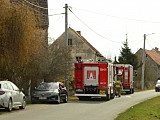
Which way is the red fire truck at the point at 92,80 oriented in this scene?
away from the camera

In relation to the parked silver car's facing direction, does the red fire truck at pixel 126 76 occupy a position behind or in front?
in front

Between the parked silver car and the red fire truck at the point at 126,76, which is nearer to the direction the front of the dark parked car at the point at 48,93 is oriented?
the parked silver car

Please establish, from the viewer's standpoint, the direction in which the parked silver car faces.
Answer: facing away from the viewer and to the right of the viewer

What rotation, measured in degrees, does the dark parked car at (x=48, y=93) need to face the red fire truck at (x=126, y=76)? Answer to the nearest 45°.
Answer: approximately 180°

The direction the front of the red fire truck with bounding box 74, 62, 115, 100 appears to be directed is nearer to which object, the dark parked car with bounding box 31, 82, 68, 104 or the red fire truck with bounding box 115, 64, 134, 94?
the red fire truck

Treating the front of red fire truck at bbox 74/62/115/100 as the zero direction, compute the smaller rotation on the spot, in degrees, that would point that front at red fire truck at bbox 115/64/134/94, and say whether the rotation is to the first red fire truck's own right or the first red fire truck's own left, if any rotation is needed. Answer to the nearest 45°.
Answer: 0° — it already faces it
